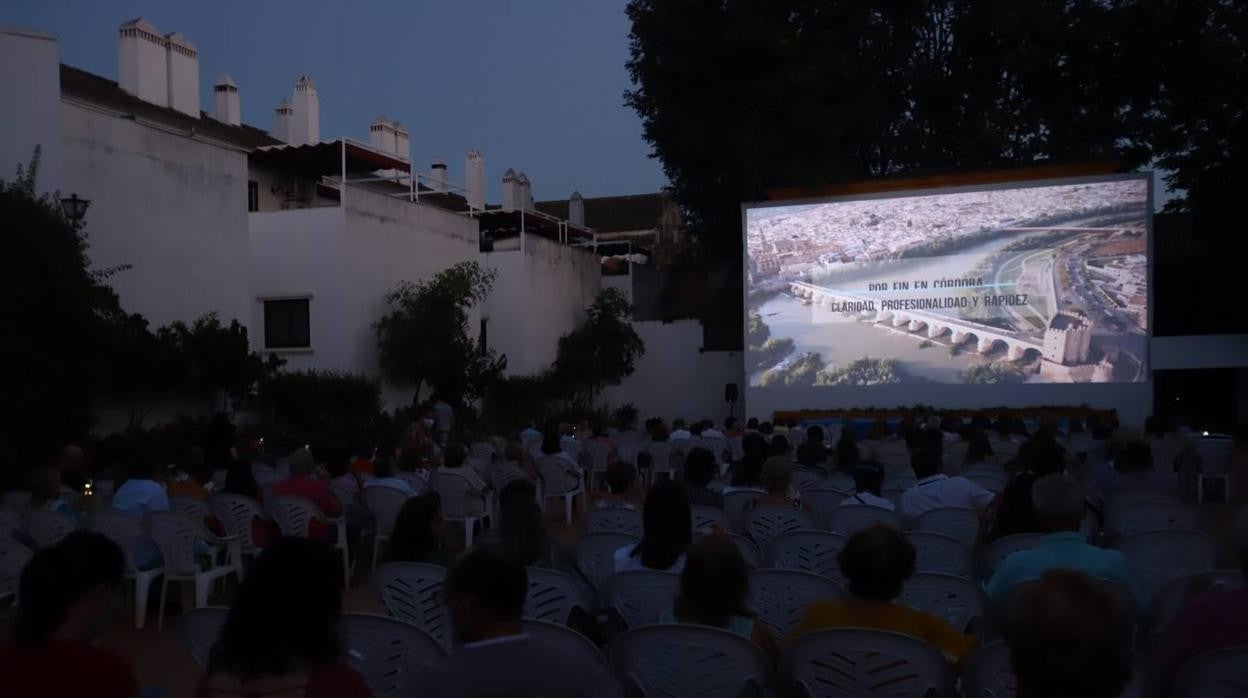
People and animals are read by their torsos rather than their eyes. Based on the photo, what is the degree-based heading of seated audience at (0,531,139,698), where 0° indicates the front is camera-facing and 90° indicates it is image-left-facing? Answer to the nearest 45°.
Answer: approximately 225°

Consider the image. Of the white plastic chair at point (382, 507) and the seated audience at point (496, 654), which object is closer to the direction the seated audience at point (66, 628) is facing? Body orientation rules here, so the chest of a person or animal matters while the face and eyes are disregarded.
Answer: the white plastic chair

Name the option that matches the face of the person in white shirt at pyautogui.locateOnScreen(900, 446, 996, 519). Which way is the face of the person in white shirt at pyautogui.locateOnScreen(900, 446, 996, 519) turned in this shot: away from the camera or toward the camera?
away from the camera

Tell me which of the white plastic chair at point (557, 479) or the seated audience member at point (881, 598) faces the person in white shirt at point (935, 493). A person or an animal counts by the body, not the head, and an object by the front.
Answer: the seated audience member

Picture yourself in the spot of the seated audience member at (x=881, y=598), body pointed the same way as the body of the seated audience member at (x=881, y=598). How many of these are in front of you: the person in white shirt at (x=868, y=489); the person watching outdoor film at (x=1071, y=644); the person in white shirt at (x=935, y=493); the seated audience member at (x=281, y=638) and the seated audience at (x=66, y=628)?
2

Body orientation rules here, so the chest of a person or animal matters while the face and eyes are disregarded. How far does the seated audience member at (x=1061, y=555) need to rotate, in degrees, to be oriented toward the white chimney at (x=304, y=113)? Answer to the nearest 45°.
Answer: approximately 45° to their left

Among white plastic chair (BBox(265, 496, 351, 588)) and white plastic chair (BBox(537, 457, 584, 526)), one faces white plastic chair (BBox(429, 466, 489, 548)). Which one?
white plastic chair (BBox(265, 496, 351, 588))

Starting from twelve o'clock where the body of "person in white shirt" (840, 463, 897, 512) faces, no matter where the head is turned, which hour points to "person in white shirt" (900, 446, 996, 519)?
"person in white shirt" (900, 446, 996, 519) is roughly at 2 o'clock from "person in white shirt" (840, 463, 897, 512).
